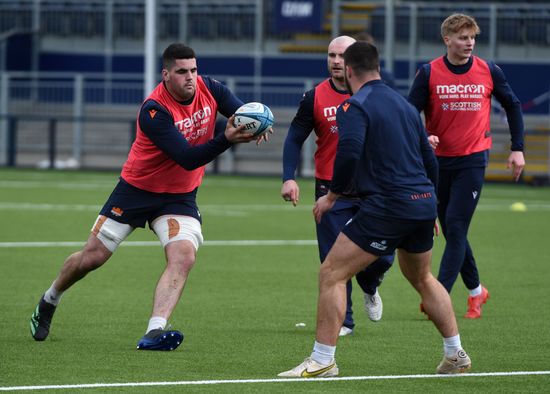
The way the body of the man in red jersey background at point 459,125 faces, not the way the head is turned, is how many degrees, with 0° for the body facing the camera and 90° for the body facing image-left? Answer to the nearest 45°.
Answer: approximately 0°

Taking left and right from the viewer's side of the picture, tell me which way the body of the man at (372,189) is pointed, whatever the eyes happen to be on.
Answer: facing away from the viewer and to the left of the viewer

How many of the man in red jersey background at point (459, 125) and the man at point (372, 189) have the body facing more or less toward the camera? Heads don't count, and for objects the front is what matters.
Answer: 1

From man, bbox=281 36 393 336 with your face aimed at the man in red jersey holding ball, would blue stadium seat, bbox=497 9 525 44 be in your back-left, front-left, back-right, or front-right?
back-right

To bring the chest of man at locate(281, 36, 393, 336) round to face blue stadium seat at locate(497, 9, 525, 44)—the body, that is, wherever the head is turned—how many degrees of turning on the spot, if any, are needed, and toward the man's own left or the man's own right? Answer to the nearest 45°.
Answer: approximately 180°

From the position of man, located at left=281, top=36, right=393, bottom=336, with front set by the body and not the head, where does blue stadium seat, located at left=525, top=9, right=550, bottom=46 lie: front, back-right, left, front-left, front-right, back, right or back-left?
back

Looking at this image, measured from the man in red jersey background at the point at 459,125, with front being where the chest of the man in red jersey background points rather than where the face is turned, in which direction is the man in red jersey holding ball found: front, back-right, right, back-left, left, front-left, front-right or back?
front-right

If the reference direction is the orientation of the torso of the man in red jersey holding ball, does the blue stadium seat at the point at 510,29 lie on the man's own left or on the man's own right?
on the man's own left

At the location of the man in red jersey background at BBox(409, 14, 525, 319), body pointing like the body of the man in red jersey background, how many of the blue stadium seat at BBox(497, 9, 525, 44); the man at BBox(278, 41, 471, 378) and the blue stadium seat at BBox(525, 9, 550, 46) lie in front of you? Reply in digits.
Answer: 1

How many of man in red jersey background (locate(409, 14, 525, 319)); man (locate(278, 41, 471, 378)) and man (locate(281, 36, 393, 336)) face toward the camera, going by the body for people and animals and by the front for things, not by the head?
2
